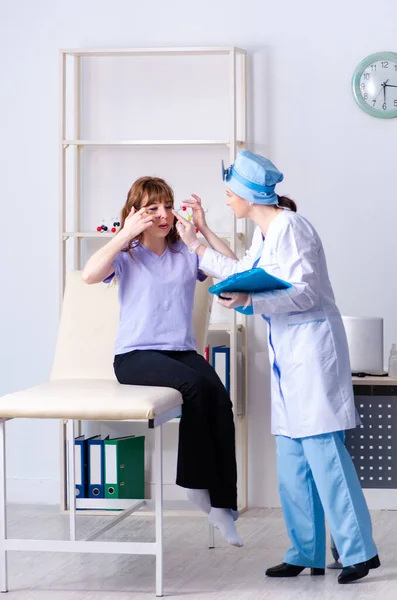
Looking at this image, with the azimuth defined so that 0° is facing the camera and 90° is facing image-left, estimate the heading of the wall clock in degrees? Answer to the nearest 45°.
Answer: approximately 0°

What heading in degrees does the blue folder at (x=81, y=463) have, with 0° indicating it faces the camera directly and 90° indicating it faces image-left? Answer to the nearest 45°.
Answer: approximately 0°

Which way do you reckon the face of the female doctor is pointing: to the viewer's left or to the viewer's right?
to the viewer's left

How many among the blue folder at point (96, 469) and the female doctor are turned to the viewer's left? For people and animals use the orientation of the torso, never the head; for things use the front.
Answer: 1

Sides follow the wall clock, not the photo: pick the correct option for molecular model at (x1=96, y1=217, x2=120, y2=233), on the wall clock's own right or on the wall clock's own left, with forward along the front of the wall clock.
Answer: on the wall clock's own right

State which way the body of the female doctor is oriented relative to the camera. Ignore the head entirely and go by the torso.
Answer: to the viewer's left

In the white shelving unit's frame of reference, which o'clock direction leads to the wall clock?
The wall clock is roughly at 9 o'clock from the white shelving unit.

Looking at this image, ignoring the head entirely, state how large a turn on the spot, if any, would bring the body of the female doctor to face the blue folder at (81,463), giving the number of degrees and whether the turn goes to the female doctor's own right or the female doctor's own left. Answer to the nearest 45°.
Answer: approximately 45° to the female doctor's own right

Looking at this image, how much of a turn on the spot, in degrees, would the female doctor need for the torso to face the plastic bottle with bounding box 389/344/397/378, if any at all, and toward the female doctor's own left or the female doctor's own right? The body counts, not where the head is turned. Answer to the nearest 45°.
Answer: approximately 135° to the female doctor's own right
